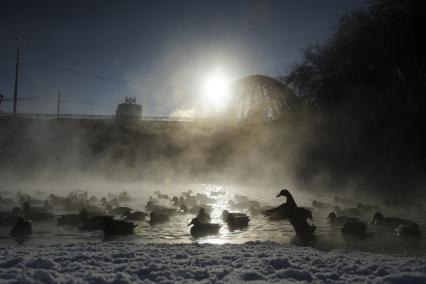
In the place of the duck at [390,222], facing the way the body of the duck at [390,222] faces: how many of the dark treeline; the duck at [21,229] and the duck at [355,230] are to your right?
1

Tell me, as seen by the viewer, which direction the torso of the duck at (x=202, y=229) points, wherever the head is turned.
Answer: to the viewer's left

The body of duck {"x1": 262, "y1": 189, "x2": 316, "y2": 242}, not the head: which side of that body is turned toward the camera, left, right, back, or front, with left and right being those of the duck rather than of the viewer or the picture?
left

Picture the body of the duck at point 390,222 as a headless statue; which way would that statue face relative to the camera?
to the viewer's left

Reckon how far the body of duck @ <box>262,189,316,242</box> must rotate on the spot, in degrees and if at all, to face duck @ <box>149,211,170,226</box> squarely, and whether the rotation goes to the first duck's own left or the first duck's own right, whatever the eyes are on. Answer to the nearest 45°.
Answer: approximately 45° to the first duck's own right

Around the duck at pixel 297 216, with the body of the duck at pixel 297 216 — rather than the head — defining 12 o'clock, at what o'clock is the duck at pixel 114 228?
the duck at pixel 114 228 is roughly at 12 o'clock from the duck at pixel 297 216.

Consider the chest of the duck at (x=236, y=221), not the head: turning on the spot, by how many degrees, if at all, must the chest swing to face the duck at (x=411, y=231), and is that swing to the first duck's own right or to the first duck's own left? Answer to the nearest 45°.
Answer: approximately 180°

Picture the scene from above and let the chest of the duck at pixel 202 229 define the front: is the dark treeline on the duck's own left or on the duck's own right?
on the duck's own right

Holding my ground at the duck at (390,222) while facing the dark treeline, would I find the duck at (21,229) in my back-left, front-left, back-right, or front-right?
back-left

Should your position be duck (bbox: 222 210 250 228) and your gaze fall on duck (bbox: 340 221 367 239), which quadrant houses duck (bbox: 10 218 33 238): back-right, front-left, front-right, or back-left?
back-right

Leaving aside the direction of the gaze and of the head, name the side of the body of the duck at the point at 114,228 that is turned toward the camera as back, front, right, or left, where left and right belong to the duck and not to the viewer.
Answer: left
